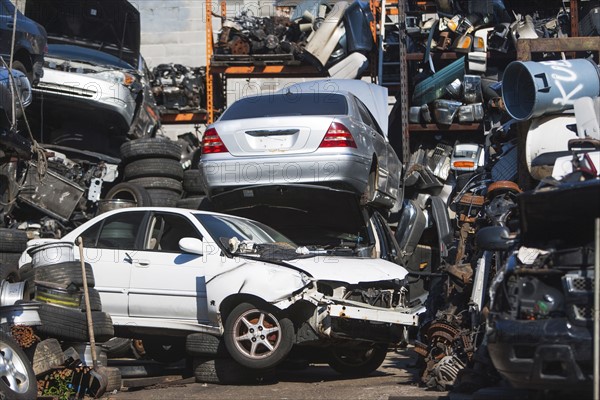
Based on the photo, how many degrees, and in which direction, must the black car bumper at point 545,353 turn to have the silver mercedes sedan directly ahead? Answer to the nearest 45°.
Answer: approximately 135° to its right

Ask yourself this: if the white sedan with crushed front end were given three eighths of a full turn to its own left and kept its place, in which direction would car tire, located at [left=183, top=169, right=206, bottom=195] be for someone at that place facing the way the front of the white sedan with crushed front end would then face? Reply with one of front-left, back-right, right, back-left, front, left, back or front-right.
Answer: front

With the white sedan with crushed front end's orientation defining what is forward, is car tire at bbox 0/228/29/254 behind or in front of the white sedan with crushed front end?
behind

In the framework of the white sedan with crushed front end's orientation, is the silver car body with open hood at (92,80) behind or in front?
behind

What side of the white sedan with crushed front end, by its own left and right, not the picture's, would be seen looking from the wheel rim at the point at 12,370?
right

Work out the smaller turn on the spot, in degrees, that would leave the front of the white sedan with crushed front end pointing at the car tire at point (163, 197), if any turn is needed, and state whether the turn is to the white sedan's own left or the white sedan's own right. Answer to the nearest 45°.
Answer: approximately 135° to the white sedan's own left

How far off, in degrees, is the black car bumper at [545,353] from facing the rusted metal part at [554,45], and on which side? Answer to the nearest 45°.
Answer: approximately 180°

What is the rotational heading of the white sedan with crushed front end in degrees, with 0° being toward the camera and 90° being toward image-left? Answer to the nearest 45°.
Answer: approximately 315°

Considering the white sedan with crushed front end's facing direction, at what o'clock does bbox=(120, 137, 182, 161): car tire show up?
The car tire is roughly at 7 o'clock from the white sedan with crushed front end.

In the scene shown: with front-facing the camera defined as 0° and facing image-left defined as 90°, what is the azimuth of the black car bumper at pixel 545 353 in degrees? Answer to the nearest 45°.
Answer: approximately 0°

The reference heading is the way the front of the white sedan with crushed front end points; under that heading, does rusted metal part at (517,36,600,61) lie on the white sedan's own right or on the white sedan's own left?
on the white sedan's own left
